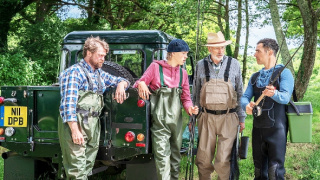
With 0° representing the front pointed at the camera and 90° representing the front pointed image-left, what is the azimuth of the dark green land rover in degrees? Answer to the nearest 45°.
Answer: approximately 180°

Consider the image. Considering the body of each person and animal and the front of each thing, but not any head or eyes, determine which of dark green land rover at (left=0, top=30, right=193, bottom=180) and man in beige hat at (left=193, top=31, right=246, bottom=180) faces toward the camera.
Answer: the man in beige hat

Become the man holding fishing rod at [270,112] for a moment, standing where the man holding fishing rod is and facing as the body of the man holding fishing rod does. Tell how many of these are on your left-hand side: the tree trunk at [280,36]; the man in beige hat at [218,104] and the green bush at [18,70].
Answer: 0

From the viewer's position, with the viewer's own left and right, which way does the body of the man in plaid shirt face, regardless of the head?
facing the viewer and to the right of the viewer

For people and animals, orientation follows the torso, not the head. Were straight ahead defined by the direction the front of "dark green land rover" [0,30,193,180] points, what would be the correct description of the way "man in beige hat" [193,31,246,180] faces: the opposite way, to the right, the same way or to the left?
the opposite way

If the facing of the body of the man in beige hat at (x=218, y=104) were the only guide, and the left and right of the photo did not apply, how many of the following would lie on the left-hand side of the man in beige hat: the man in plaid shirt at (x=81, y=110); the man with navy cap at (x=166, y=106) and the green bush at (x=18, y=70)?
0

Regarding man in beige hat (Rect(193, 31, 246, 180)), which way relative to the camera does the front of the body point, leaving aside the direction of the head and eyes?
toward the camera

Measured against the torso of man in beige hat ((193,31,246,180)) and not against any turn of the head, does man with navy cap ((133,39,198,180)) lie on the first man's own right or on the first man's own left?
on the first man's own right

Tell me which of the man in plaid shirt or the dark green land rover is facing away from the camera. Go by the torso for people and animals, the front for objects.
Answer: the dark green land rover
